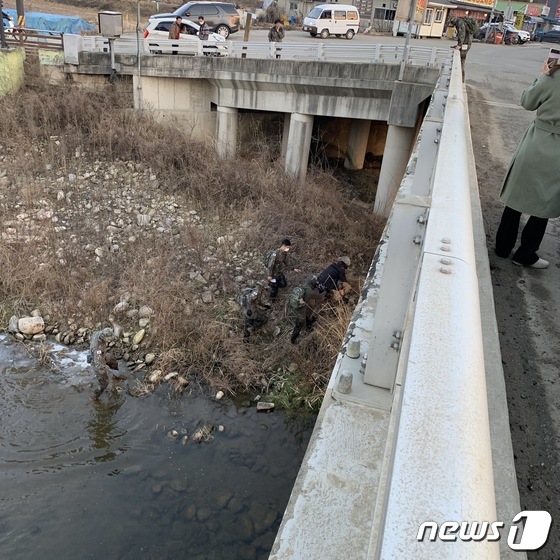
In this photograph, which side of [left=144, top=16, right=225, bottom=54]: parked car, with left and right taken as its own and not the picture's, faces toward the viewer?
right

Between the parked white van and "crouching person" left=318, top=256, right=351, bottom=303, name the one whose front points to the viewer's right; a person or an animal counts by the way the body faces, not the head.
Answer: the crouching person

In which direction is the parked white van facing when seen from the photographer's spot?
facing the viewer and to the left of the viewer

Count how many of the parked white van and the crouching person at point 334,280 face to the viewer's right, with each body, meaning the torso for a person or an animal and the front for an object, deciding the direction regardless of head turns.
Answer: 1
